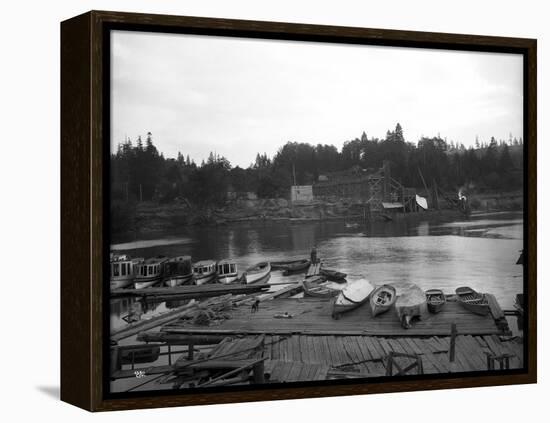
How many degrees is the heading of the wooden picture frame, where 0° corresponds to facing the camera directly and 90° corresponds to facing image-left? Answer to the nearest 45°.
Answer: approximately 315°
